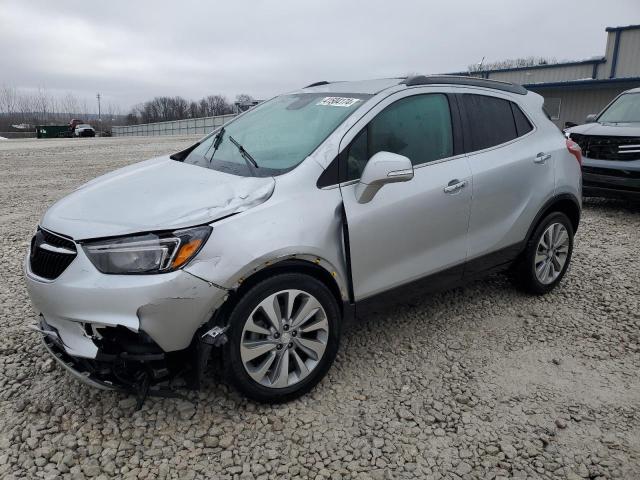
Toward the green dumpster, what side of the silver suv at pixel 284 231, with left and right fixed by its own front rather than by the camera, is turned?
right

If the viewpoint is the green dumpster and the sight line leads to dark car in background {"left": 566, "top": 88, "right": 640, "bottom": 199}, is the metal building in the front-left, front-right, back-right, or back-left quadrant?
front-left

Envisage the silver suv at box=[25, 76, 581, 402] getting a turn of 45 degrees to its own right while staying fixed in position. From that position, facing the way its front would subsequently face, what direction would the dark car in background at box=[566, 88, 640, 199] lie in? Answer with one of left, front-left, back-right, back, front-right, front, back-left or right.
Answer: back-right

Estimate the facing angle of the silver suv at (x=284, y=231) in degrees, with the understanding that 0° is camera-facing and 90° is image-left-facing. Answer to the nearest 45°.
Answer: approximately 45°

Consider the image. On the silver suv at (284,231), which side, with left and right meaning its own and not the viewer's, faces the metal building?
back
